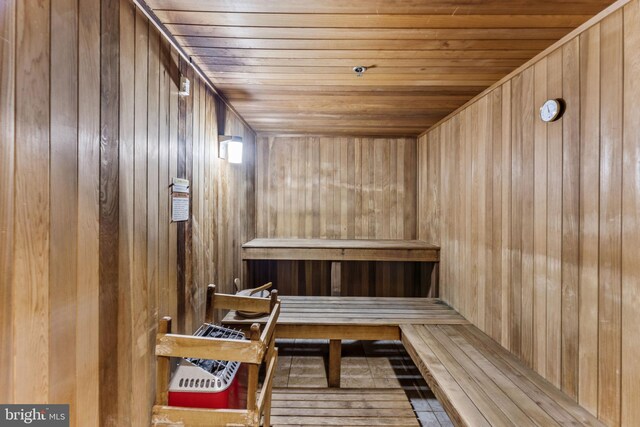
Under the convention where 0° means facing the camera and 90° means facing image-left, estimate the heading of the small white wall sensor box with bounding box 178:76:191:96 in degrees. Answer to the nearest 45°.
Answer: approximately 315°

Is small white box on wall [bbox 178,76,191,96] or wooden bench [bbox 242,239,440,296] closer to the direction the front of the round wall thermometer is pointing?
the small white box on wall

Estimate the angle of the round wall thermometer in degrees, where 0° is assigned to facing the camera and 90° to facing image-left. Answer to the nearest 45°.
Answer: approximately 45°

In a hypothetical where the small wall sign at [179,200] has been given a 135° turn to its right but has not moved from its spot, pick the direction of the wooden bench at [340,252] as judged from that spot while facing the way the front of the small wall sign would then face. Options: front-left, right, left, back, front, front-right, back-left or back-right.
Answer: back-right

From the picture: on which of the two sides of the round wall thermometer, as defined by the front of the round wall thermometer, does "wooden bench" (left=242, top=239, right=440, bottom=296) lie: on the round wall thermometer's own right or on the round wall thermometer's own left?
on the round wall thermometer's own right
